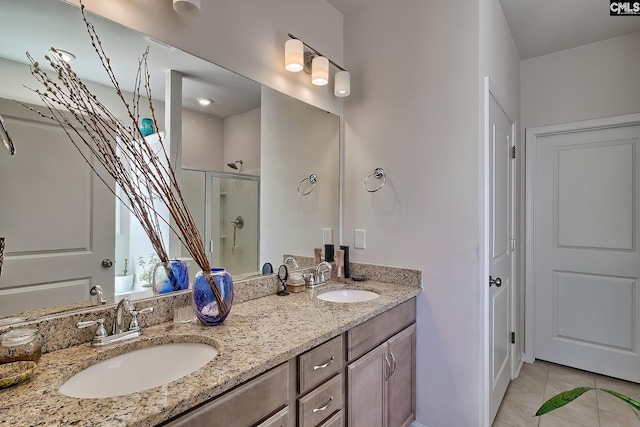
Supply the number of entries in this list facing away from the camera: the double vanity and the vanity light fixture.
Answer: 0

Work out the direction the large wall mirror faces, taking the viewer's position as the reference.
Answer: facing the viewer and to the right of the viewer

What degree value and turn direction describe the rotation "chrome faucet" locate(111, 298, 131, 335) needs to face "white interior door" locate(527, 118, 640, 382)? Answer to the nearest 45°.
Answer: approximately 45° to its left

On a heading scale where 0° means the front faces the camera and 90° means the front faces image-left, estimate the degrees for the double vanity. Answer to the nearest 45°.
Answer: approximately 315°

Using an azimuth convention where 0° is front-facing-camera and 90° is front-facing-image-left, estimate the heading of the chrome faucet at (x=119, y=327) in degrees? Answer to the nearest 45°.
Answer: approximately 315°

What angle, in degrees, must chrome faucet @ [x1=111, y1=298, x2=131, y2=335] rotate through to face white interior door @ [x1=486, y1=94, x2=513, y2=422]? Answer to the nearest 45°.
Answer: approximately 45° to its left

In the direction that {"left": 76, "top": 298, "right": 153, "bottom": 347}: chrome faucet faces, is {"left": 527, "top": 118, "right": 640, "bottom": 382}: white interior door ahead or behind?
ahead

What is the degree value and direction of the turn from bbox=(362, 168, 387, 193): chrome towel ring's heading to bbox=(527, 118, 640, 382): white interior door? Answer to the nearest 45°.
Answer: approximately 180°

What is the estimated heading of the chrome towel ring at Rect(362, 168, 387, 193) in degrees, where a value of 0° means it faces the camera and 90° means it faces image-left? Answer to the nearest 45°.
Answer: approximately 45°
